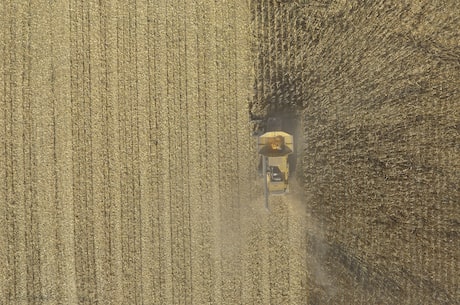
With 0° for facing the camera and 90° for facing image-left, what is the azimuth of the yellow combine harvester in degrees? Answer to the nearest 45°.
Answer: approximately 180°
